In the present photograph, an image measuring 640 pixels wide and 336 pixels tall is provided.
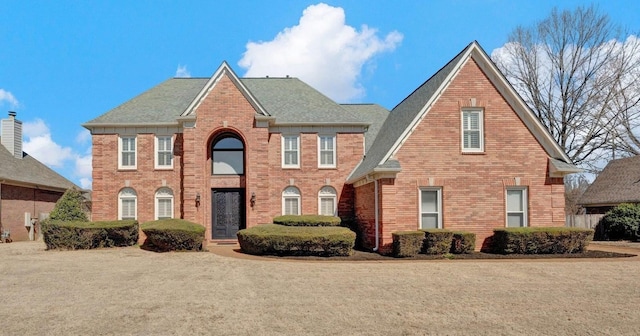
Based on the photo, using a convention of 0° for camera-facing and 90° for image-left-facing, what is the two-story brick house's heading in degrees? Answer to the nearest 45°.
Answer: approximately 0°

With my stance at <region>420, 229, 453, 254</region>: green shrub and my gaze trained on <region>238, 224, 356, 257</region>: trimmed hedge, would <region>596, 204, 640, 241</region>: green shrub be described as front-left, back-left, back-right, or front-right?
back-right

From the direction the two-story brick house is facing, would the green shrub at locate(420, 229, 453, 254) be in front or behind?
in front

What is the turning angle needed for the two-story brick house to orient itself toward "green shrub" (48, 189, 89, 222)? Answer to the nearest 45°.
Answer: approximately 90° to its right

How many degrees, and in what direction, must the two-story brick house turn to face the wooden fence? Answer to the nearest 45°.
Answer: approximately 135° to its left

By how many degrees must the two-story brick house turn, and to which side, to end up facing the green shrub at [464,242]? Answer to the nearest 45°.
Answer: approximately 45° to its left
